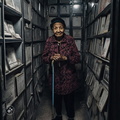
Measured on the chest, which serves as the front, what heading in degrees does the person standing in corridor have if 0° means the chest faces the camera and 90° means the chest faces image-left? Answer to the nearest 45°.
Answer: approximately 0°

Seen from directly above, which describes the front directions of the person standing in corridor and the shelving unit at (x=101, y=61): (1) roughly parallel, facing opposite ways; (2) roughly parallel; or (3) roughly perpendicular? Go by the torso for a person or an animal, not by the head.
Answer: roughly perpendicular

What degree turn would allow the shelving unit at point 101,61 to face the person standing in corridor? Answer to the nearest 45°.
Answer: approximately 45° to its right

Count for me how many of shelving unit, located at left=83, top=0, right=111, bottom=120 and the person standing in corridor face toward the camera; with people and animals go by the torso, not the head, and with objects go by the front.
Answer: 1

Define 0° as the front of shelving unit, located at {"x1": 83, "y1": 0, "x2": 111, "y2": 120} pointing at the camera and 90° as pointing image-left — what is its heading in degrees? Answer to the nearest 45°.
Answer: approximately 90°
